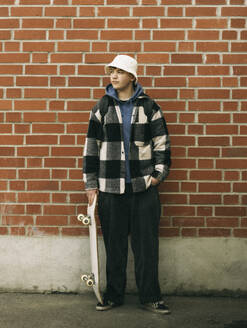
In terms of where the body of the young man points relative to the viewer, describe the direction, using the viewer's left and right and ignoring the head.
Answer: facing the viewer

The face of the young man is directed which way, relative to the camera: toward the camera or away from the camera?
toward the camera
